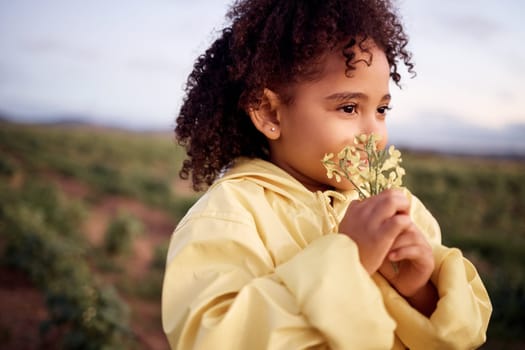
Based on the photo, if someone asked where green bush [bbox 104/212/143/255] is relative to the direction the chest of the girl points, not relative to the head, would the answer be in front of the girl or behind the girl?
behind

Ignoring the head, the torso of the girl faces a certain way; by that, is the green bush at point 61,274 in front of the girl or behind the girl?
behind

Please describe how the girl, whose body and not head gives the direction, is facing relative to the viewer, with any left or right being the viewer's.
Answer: facing the viewer and to the right of the viewer
